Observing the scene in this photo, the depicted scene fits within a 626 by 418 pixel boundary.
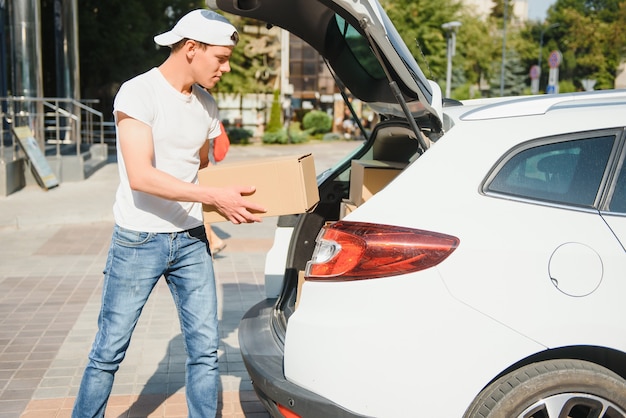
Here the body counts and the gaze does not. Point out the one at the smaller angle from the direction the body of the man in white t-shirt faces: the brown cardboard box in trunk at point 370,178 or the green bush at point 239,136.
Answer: the brown cardboard box in trunk

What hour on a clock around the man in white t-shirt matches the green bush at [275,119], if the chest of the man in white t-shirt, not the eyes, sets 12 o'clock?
The green bush is roughly at 8 o'clock from the man in white t-shirt.

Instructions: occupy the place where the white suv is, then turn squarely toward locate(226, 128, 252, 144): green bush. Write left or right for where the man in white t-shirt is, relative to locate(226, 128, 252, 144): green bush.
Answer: left

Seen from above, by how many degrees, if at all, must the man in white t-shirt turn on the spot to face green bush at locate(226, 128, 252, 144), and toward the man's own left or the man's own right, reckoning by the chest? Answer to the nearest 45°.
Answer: approximately 135° to the man's own left

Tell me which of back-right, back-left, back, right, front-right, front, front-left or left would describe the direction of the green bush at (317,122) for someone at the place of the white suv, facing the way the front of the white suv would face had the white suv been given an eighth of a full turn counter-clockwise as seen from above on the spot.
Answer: front-left

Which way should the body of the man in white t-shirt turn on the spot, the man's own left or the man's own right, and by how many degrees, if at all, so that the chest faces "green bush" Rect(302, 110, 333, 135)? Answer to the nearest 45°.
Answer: approximately 135° to the man's own left

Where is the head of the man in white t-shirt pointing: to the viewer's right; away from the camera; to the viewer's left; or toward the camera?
to the viewer's right

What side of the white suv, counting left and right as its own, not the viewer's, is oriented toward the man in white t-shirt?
back

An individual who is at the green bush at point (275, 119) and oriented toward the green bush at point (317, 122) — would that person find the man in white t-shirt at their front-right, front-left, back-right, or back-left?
back-right

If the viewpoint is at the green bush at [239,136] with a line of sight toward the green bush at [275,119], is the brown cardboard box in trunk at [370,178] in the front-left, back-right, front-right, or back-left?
back-right

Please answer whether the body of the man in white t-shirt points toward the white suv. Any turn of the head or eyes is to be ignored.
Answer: yes

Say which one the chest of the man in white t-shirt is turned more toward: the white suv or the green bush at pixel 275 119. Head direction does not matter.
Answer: the white suv

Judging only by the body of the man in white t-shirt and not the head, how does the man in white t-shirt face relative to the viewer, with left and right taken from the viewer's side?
facing the viewer and to the right of the viewer

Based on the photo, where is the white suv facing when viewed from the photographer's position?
facing to the right of the viewer

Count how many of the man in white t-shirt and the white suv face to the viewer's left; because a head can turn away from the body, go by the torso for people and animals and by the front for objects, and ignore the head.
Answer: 0
